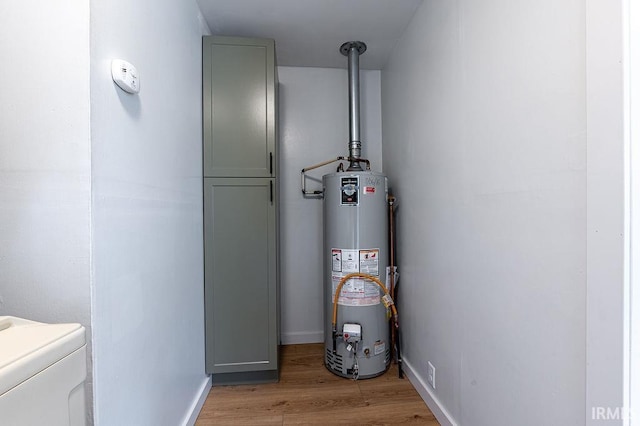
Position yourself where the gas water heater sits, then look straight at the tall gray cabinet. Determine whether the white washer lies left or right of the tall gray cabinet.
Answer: left

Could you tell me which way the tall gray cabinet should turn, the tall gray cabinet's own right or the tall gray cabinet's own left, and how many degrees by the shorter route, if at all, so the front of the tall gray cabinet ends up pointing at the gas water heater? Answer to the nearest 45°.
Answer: approximately 90° to the tall gray cabinet's own left

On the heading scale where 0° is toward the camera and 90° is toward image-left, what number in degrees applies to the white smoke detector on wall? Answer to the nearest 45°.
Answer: approximately 315°

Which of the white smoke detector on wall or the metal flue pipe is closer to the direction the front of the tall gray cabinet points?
the white smoke detector on wall

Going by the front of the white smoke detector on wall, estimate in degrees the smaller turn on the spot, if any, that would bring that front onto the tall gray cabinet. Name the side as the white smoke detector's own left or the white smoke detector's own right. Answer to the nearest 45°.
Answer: approximately 90° to the white smoke detector's own left

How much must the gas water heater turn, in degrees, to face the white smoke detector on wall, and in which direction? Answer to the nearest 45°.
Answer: approximately 45° to its right

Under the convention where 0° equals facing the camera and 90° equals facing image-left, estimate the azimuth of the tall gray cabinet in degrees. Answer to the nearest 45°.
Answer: approximately 0°

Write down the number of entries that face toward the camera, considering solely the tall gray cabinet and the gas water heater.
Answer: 2

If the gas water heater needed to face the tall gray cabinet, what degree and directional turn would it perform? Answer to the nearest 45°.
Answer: approximately 90° to its right

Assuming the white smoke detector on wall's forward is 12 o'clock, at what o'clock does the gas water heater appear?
The gas water heater is roughly at 10 o'clock from the white smoke detector on wall.

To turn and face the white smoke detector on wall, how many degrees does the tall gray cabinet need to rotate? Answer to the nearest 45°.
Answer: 0° — it already faces it
